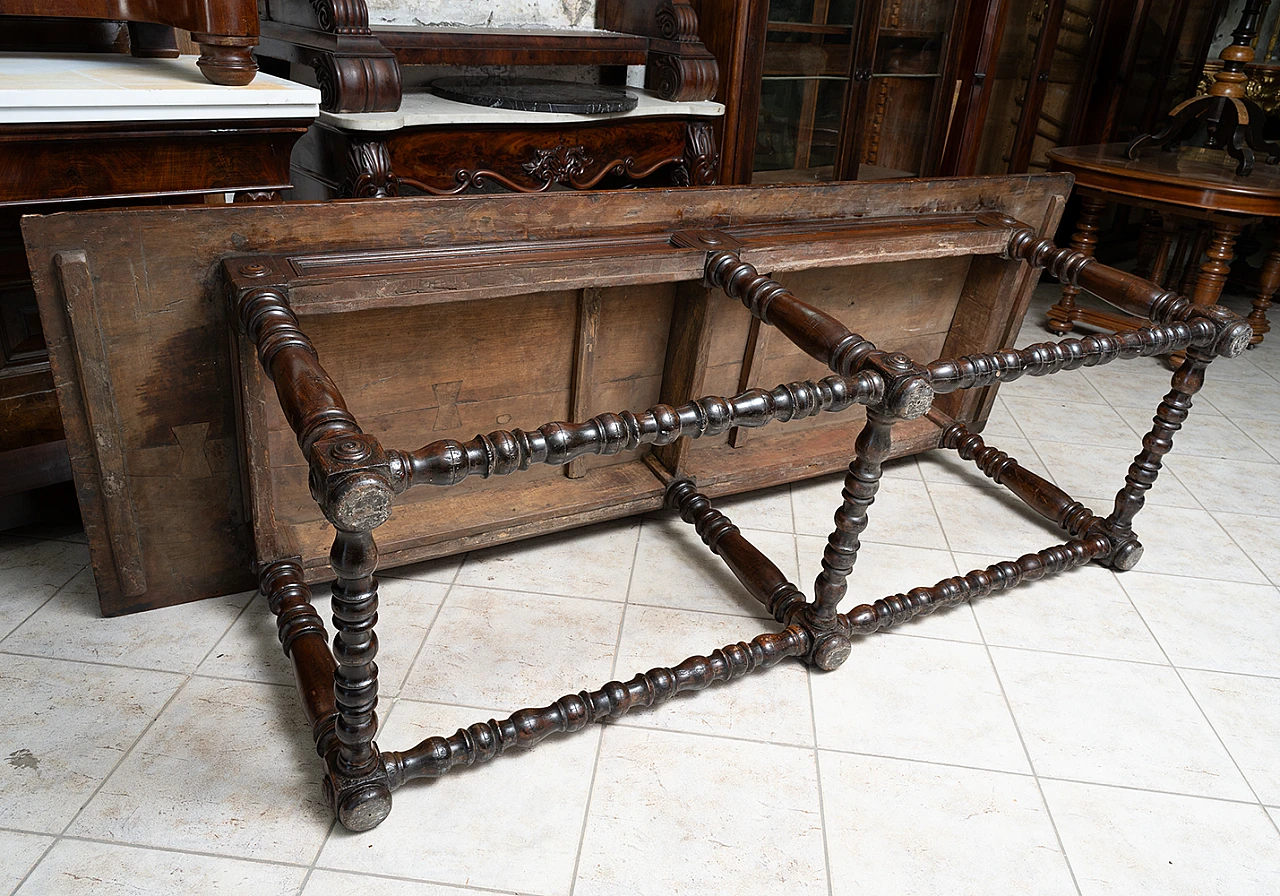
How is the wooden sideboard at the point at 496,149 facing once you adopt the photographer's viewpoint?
facing the viewer

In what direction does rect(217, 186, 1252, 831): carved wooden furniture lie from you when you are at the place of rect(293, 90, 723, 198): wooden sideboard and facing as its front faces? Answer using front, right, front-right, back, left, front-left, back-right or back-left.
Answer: front

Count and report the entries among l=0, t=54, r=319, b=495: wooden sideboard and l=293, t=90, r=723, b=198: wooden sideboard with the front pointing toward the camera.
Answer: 2

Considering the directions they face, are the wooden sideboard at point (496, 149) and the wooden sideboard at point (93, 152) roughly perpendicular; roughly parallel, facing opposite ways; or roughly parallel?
roughly parallel

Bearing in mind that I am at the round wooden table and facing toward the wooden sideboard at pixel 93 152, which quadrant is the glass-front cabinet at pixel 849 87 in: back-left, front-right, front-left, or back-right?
front-right

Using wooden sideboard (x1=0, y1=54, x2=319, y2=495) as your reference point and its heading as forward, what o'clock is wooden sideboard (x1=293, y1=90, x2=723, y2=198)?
wooden sideboard (x1=293, y1=90, x2=723, y2=198) is roughly at 8 o'clock from wooden sideboard (x1=0, y1=54, x2=319, y2=495).

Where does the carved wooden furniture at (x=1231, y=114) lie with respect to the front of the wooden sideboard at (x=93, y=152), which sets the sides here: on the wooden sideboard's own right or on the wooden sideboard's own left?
on the wooden sideboard's own left

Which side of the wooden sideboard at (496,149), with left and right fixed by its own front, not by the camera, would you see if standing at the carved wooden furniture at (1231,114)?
left

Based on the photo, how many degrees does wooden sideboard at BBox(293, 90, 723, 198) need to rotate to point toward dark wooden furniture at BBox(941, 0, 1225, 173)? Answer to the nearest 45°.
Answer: approximately 135° to its left
